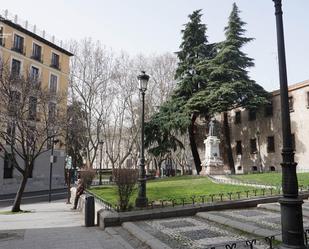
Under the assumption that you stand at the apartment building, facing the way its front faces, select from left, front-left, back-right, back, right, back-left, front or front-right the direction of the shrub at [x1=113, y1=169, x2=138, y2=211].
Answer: front-right

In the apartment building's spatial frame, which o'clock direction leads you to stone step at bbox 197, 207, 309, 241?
The stone step is roughly at 1 o'clock from the apartment building.

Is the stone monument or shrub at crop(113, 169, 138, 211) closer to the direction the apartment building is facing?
the stone monument

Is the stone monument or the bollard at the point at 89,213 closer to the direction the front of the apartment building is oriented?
the stone monument

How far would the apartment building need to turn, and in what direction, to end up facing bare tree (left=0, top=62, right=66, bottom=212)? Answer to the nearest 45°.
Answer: approximately 45° to its right

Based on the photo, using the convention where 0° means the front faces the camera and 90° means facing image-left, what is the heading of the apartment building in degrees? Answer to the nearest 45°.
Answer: approximately 315°

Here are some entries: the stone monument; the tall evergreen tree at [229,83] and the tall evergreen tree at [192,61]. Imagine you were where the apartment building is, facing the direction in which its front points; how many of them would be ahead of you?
3

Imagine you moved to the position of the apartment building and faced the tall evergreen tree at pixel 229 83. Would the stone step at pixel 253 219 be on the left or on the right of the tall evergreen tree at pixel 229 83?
right

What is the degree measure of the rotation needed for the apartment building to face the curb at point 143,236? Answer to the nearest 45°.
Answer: approximately 45° to its right

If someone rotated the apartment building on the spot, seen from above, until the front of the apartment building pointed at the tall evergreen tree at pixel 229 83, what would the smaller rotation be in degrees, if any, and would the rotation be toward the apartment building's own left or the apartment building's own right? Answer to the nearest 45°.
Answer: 0° — it already faces it

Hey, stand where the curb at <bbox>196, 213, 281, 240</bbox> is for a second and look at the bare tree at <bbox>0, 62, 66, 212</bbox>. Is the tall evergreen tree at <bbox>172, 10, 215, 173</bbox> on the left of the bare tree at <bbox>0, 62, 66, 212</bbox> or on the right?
right

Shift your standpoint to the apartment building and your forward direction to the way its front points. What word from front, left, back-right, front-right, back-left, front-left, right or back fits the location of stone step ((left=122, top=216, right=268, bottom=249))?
front-right

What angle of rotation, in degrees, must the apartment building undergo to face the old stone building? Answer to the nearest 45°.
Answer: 0° — it already faces it
